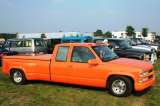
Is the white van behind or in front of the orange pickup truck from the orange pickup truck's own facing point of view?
behind

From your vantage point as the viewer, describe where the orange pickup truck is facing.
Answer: facing the viewer and to the right of the viewer
